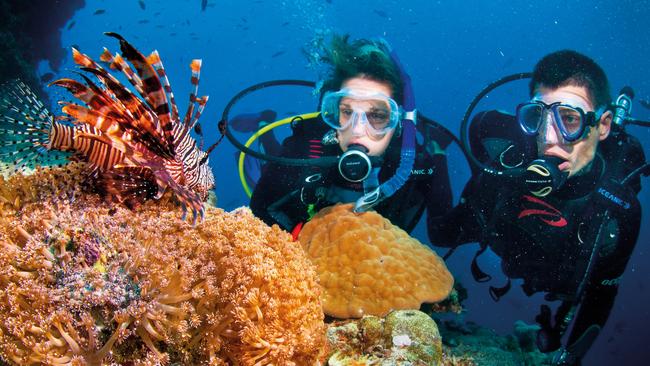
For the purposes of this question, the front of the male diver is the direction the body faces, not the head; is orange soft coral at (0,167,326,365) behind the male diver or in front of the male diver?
in front

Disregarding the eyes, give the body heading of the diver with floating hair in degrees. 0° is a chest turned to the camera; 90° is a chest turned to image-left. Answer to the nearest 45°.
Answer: approximately 0°

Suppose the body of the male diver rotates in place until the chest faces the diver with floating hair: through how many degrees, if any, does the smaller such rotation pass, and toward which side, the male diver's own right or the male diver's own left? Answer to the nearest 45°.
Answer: approximately 45° to the male diver's own right

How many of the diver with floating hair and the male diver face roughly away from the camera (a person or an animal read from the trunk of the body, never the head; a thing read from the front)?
0

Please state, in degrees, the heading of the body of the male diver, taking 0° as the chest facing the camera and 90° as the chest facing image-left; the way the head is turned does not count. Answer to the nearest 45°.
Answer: approximately 45°

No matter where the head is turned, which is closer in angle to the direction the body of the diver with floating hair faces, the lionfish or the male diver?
the lionfish

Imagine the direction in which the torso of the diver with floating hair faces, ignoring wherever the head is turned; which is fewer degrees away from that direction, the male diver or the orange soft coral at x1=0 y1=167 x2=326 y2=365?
the orange soft coral
